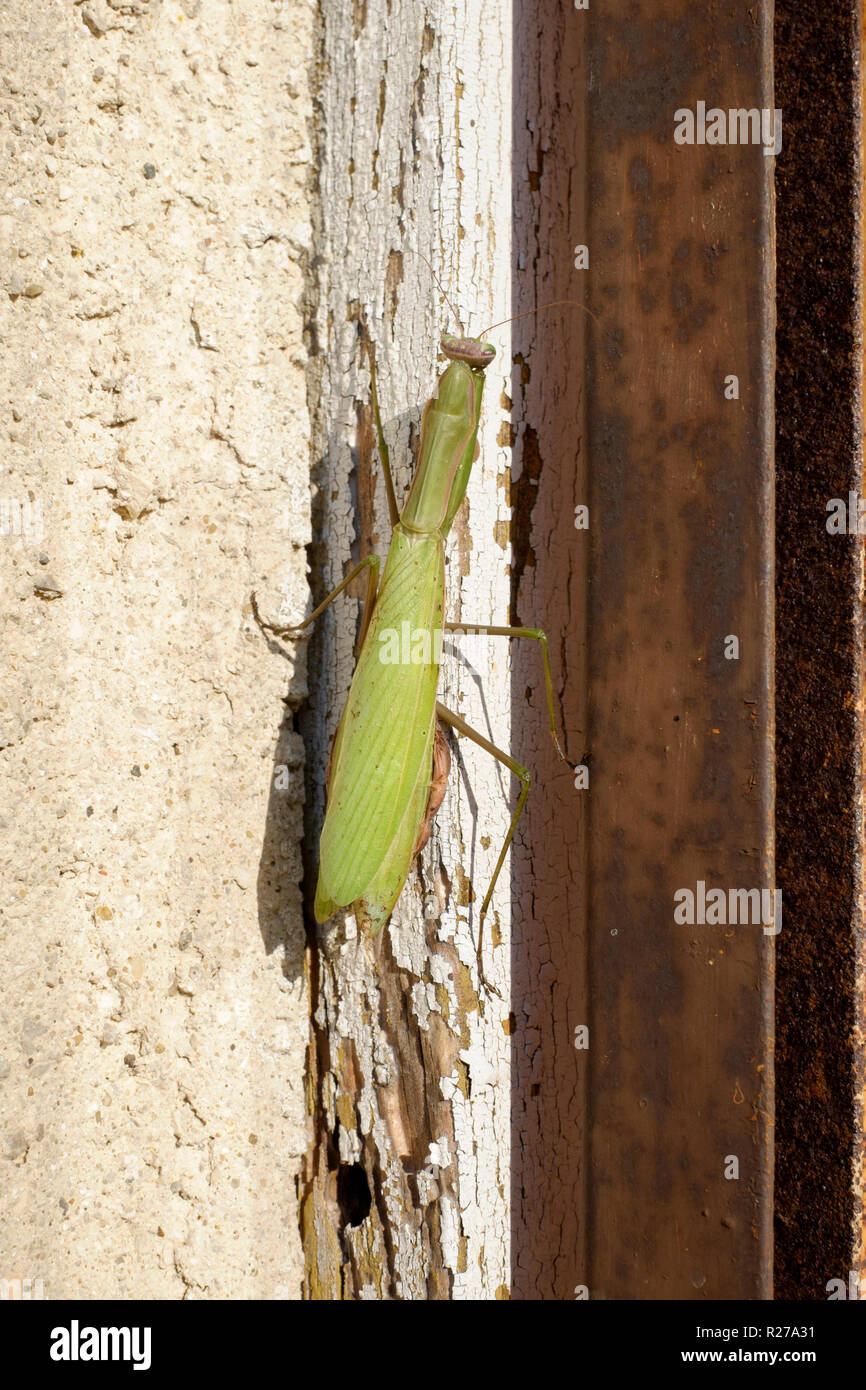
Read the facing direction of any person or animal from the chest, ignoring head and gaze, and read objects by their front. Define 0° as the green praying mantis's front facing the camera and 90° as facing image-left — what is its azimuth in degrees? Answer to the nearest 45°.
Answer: approximately 180°
